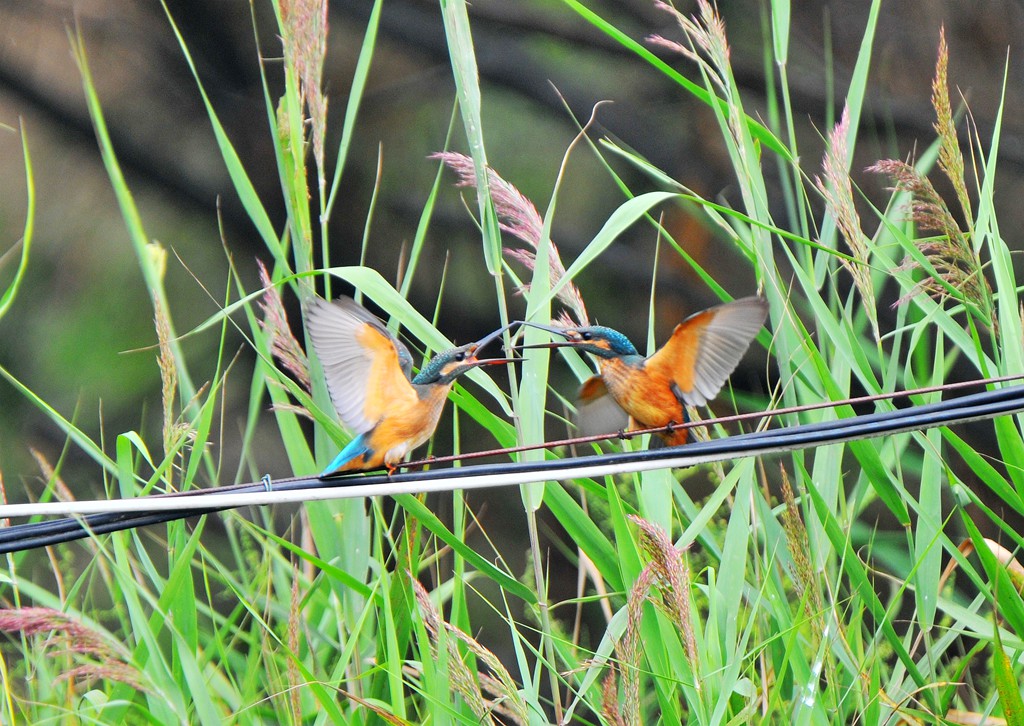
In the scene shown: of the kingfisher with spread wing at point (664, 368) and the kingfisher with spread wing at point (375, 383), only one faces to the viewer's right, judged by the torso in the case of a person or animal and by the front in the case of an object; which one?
the kingfisher with spread wing at point (375, 383)

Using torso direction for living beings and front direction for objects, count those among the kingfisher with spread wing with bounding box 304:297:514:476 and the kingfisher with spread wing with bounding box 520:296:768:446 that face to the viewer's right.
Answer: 1

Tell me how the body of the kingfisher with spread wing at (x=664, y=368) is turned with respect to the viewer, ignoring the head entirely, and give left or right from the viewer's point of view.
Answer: facing the viewer and to the left of the viewer

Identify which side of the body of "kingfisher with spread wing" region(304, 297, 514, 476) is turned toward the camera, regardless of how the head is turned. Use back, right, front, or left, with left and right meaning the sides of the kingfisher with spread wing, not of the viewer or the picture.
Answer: right
